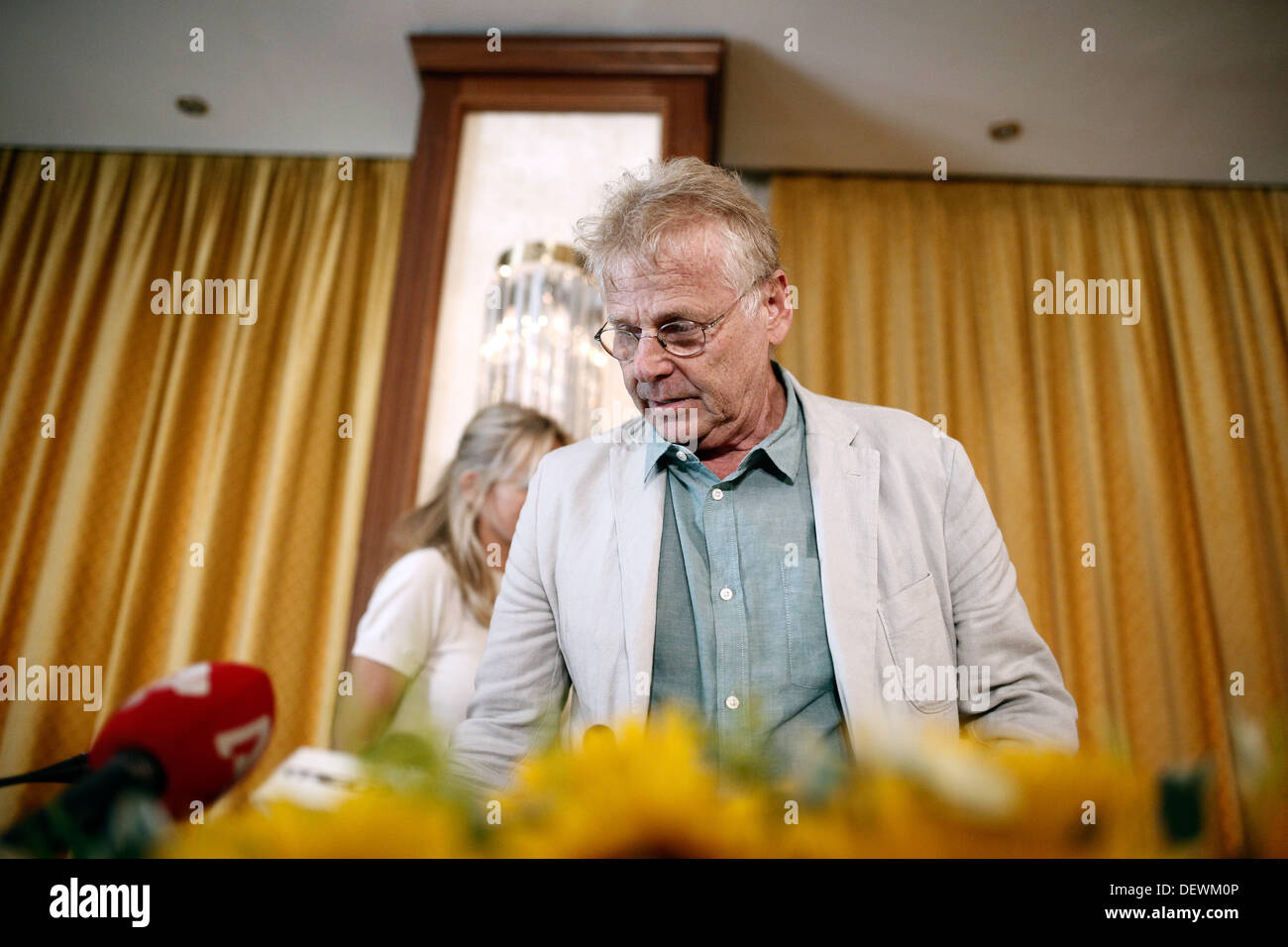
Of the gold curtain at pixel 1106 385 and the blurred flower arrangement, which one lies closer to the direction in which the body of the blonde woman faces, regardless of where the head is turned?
the blurred flower arrangement

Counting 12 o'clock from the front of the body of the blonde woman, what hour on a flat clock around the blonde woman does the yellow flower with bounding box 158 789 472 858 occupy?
The yellow flower is roughly at 3 o'clock from the blonde woman.

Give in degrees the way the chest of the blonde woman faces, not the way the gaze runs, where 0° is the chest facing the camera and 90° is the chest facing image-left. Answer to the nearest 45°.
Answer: approximately 270°

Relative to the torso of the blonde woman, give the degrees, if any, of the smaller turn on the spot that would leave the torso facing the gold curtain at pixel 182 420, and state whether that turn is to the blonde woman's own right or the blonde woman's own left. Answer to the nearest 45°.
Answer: approximately 135° to the blonde woman's own left
